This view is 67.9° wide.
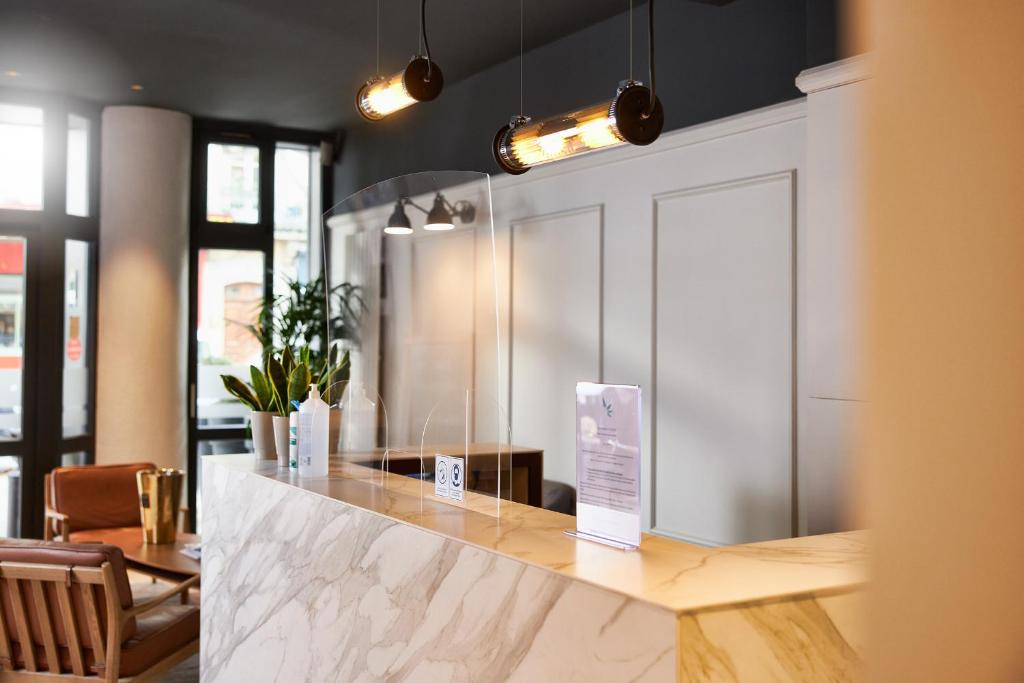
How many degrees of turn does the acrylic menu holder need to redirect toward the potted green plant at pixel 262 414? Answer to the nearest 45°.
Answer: approximately 90° to its right

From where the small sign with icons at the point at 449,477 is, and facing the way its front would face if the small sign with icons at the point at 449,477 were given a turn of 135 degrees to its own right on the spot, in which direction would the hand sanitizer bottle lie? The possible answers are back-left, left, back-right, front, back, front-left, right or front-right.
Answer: front-left

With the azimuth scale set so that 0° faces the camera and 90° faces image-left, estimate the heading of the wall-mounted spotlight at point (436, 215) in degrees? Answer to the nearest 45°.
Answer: approximately 45°

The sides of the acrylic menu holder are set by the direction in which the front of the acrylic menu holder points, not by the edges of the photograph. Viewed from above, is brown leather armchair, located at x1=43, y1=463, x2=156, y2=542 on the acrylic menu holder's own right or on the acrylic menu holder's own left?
on the acrylic menu holder's own right

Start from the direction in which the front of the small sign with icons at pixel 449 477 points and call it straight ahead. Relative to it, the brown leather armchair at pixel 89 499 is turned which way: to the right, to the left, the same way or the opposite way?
to the left

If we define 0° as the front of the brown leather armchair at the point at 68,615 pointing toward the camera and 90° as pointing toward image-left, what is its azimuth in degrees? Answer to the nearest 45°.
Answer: approximately 225°

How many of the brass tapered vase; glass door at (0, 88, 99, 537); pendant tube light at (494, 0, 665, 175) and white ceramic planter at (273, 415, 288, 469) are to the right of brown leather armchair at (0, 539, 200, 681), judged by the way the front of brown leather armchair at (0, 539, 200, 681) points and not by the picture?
2

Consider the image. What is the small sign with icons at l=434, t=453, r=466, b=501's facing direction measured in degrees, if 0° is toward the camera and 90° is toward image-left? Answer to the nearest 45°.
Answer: approximately 45°

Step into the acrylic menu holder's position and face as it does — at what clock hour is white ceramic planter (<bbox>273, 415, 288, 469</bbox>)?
The white ceramic planter is roughly at 3 o'clock from the acrylic menu holder.

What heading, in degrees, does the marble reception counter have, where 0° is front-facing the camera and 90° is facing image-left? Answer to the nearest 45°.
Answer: approximately 45°
